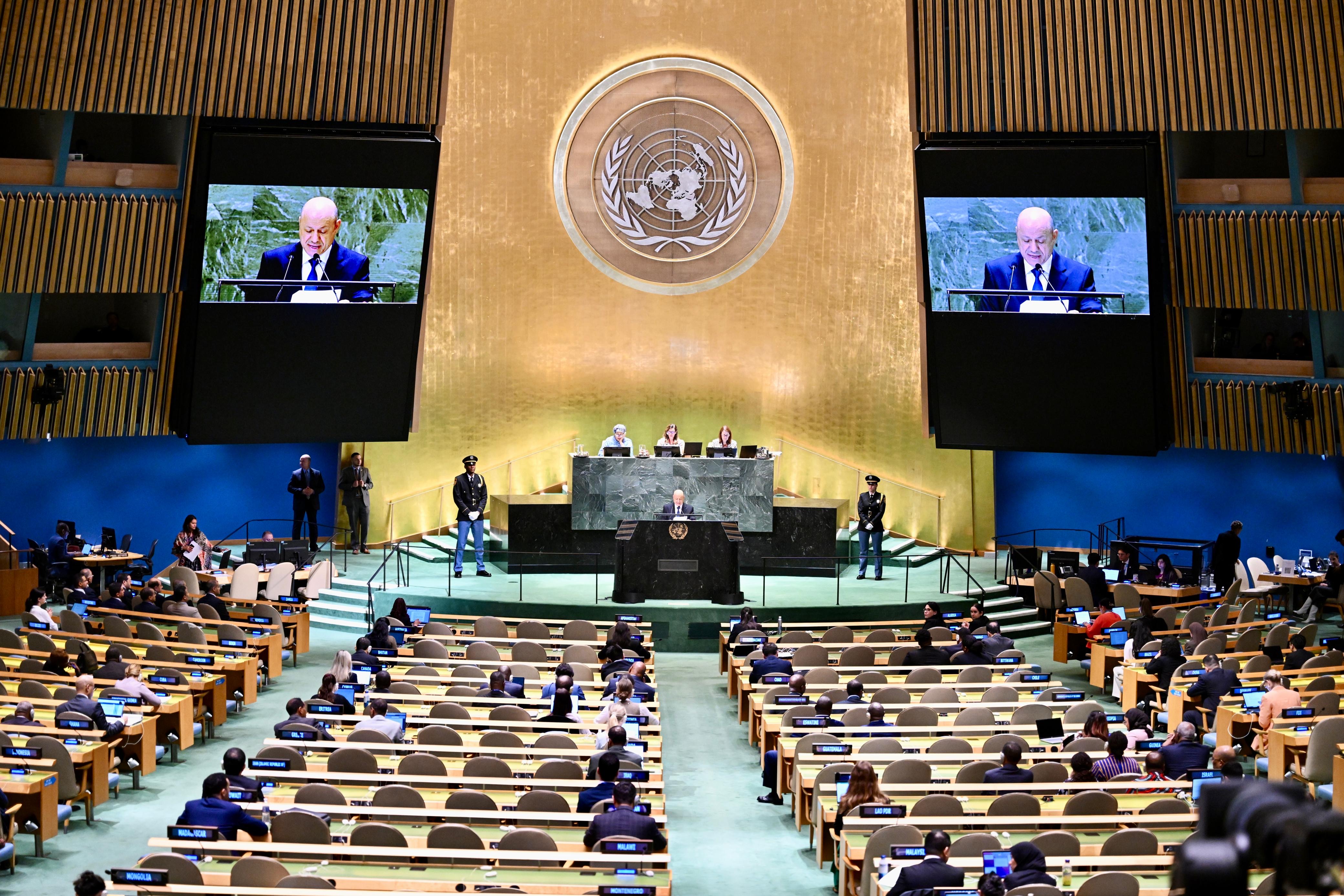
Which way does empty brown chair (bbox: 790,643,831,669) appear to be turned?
away from the camera

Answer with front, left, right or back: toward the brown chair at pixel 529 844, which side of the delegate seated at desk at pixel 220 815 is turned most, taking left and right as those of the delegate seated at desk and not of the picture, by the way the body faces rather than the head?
right

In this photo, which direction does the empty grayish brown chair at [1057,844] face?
away from the camera

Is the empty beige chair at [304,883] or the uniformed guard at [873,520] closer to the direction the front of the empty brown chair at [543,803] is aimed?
the uniformed guard

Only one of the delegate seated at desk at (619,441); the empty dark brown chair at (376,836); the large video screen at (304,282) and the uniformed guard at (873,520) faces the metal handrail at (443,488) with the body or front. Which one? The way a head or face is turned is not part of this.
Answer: the empty dark brown chair

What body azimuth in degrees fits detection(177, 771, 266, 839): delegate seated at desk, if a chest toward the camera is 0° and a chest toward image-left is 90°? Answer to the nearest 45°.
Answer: approximately 225°

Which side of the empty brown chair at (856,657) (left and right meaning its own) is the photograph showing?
back

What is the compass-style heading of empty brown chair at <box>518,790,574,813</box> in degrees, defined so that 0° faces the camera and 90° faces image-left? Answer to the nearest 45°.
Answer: approximately 180°

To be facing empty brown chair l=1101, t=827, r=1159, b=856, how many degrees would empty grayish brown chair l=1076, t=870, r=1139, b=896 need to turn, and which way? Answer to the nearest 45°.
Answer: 0° — it already faces it

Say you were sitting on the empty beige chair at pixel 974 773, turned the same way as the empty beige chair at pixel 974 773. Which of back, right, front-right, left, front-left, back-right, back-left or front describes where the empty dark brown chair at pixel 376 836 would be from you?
back-left

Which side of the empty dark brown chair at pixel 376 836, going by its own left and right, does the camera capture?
back
